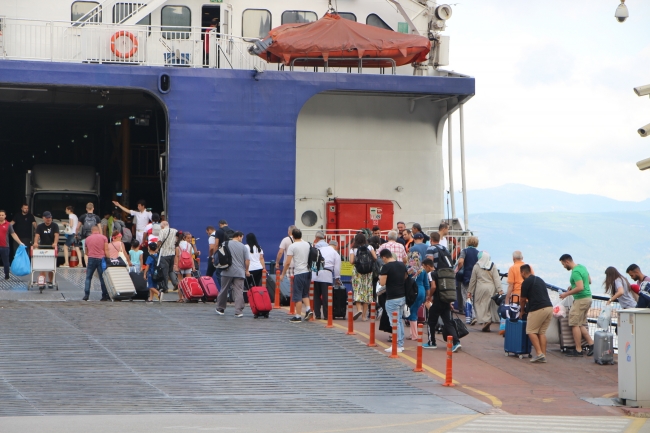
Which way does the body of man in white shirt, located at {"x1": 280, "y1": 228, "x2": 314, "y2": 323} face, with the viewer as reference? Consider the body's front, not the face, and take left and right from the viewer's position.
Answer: facing away from the viewer and to the left of the viewer

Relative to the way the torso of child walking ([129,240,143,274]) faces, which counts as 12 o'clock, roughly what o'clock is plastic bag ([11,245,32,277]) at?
The plastic bag is roughly at 9 o'clock from the child walking.

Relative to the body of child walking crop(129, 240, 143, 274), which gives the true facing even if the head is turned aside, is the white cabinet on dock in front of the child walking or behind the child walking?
behind

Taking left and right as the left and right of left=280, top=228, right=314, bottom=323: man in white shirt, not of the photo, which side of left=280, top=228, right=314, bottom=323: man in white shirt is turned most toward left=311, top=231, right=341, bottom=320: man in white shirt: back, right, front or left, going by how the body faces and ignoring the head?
right

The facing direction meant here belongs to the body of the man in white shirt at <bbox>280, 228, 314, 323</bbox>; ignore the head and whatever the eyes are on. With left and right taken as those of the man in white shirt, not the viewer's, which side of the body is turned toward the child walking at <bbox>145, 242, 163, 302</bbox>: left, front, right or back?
front

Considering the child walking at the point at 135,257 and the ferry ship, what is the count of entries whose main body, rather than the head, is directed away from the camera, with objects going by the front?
2

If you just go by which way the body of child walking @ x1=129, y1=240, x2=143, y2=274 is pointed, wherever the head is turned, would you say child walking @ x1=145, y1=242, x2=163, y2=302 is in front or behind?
behind

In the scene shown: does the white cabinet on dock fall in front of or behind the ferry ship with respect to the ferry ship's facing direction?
behind

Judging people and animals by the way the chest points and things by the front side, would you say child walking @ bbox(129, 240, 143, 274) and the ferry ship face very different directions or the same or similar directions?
same or similar directions

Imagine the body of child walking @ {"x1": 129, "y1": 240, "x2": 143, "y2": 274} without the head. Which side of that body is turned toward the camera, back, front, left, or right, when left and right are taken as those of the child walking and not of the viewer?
back

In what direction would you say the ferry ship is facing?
away from the camera

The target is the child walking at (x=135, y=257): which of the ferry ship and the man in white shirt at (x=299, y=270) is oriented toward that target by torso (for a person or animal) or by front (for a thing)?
the man in white shirt

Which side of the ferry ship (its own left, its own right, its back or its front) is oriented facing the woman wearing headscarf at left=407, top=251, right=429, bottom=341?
back
